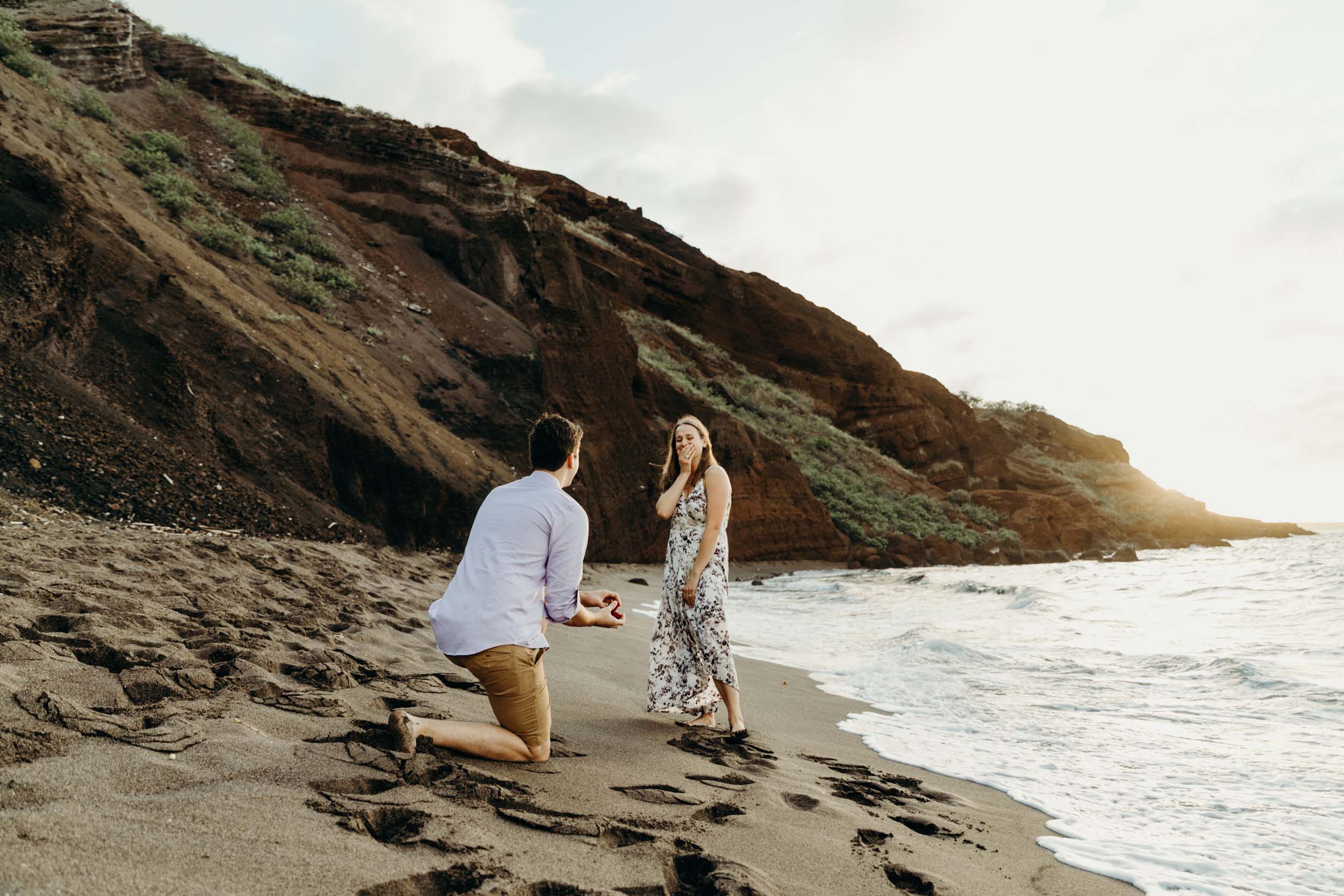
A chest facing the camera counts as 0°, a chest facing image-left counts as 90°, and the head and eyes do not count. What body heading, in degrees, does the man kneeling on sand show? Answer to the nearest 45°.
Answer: approximately 225°

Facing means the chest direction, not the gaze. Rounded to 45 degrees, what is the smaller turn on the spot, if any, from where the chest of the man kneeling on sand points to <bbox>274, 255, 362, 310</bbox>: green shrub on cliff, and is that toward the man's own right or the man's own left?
approximately 45° to the man's own left

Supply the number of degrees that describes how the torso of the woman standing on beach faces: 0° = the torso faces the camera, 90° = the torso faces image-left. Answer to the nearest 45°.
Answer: approximately 45°

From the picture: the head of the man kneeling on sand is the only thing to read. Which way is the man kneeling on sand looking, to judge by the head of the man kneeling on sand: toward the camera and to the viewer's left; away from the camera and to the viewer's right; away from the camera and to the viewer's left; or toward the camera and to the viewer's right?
away from the camera and to the viewer's right

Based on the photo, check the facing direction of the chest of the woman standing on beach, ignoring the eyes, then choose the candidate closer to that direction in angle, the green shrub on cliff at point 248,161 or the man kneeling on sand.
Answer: the man kneeling on sand

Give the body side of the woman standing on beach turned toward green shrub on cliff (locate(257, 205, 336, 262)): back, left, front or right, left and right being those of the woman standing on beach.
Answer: right

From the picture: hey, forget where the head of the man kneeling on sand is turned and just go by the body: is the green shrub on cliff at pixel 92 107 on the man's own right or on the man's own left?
on the man's own left

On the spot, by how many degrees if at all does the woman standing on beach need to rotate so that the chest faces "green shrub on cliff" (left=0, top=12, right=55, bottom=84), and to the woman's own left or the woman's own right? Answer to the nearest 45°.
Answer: approximately 90° to the woman's own right

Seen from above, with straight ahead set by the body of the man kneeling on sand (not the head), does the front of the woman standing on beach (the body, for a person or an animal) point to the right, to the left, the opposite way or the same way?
the opposite way

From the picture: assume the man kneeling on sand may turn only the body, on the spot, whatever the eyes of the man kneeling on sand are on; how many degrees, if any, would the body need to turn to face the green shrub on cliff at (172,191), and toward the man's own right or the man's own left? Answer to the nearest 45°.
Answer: approximately 90° to the man's own left
